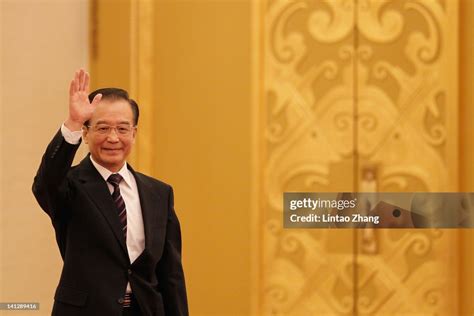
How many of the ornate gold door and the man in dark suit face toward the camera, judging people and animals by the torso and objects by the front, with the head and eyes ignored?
2

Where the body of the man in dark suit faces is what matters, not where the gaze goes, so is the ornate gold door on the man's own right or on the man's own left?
on the man's own left

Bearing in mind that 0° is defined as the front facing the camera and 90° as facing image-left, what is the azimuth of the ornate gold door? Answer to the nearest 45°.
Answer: approximately 0°

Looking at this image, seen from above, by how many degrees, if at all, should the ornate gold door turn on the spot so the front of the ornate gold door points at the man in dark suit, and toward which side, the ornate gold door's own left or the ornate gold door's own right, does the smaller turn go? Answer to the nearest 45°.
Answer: approximately 45° to the ornate gold door's own right
